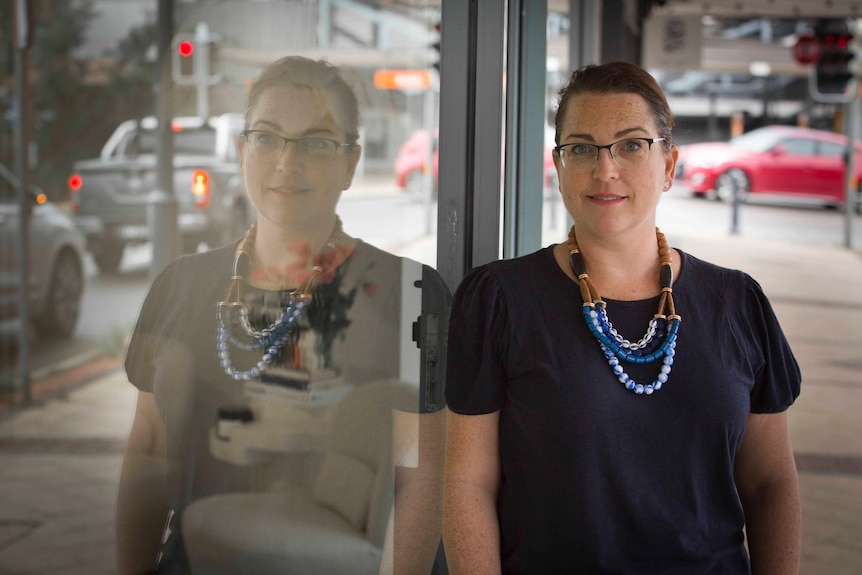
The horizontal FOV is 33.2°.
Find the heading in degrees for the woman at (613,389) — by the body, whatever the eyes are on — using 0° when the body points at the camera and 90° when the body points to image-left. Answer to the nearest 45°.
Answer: approximately 0°

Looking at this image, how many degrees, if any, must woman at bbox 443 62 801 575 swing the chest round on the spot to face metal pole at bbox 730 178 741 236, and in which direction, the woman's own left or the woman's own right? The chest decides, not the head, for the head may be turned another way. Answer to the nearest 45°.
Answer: approximately 180°

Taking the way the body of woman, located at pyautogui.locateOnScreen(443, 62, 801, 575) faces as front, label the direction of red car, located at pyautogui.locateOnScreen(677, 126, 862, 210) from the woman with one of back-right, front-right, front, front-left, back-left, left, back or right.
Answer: back

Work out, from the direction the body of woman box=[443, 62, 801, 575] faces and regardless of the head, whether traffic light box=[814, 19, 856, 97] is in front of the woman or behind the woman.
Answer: behind

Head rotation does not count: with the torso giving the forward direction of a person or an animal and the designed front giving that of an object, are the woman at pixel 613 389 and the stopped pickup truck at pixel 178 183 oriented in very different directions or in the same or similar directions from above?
very different directions

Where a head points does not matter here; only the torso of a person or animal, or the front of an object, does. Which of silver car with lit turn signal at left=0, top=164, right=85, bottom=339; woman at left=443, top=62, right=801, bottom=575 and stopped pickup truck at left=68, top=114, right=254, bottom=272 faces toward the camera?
the woman

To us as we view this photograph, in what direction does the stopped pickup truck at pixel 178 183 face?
facing away from the viewer and to the right of the viewer
